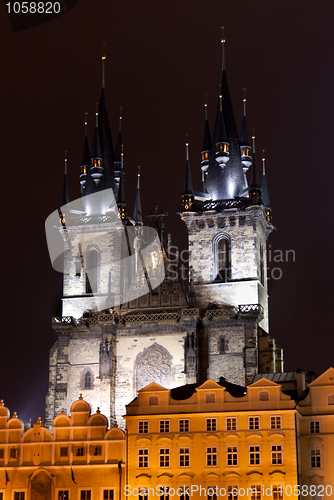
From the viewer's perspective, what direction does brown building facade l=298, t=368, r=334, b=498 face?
toward the camera
